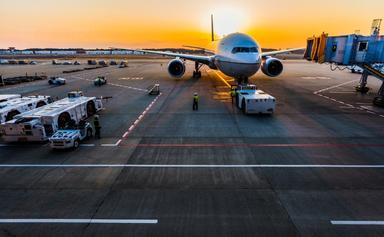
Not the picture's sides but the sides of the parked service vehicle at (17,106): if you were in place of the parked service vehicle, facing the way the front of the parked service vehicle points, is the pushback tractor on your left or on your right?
on your left

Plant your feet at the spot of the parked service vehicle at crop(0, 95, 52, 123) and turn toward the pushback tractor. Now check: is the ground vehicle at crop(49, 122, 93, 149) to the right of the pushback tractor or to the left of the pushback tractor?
right

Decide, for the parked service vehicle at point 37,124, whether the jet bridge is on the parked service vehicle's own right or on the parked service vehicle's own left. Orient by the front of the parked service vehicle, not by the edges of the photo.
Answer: on the parked service vehicle's own left

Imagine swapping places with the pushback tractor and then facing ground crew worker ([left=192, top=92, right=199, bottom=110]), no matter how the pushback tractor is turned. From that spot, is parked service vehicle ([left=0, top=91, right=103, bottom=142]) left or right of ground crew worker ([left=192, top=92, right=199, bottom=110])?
left
